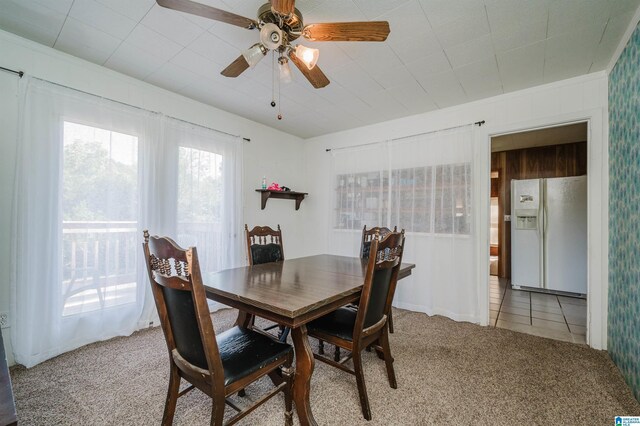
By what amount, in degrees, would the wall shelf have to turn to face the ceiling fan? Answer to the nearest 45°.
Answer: approximately 45° to its right

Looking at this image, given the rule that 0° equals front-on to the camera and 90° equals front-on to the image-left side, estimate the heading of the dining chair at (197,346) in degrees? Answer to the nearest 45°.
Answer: approximately 225°

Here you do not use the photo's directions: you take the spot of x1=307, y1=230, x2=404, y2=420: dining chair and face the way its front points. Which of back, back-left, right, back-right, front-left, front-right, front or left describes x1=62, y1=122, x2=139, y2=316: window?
front-left

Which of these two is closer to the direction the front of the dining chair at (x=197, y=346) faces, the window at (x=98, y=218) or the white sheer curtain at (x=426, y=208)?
the white sheer curtain

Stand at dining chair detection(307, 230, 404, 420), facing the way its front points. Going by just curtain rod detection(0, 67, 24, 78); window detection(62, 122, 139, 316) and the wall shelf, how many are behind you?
0

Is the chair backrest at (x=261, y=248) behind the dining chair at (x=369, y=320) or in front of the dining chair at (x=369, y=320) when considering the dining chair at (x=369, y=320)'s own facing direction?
in front

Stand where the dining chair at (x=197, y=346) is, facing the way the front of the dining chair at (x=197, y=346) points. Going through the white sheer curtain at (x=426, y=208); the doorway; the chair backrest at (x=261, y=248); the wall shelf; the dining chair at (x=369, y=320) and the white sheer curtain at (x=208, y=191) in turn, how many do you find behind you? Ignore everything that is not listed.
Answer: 0

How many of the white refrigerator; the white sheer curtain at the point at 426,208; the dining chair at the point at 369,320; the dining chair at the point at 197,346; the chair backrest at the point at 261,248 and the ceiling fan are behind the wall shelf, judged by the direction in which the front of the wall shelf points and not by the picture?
0

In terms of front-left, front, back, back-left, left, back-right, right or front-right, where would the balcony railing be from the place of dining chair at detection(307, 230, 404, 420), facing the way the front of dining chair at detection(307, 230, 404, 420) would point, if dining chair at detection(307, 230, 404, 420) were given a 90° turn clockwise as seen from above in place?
back-left

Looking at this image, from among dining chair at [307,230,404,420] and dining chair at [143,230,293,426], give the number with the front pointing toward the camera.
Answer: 0

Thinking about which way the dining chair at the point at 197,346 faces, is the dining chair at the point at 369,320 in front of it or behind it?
in front

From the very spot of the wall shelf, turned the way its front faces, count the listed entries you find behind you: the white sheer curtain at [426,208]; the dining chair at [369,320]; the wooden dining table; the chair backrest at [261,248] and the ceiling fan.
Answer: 0

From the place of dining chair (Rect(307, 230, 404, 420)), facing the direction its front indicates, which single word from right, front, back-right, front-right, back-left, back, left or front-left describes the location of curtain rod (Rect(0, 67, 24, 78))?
front-left

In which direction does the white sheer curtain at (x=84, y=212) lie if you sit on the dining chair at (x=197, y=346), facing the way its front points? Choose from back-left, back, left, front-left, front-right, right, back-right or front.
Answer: left

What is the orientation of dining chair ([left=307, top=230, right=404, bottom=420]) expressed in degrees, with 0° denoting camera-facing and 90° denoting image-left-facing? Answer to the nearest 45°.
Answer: approximately 135°

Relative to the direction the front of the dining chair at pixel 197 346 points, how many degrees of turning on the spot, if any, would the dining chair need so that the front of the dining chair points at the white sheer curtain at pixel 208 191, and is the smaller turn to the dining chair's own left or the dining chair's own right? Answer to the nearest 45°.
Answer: approximately 45° to the dining chair's own left

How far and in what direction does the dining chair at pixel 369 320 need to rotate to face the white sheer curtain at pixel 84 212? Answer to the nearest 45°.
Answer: approximately 45° to its left

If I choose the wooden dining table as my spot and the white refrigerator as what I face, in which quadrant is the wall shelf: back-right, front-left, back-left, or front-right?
front-left

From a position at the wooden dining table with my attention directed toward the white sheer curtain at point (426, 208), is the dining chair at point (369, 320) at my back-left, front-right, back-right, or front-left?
front-right

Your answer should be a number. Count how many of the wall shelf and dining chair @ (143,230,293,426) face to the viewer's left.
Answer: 0

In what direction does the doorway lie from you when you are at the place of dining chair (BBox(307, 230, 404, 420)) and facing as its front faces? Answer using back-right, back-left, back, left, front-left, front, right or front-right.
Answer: right
